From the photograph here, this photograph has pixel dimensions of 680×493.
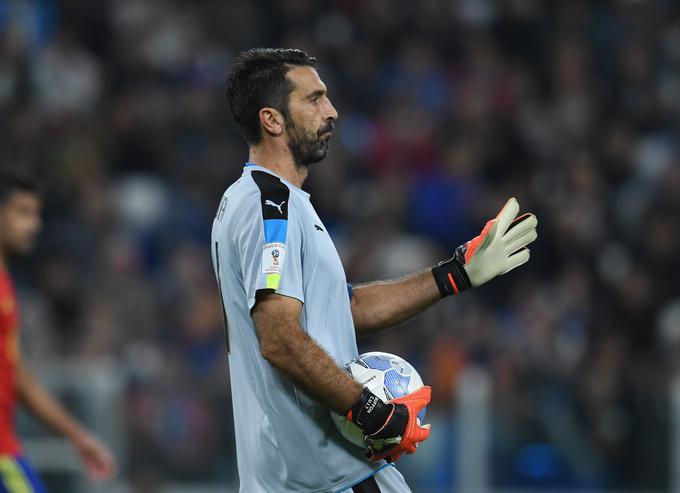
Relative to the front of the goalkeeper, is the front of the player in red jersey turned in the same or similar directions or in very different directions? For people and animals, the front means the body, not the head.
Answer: same or similar directions

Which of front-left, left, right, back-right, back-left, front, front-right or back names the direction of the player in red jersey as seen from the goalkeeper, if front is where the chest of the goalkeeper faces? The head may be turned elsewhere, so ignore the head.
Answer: back-left

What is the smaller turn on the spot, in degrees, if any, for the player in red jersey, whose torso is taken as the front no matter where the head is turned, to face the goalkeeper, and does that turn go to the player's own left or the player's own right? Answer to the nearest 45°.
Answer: approximately 45° to the player's own right

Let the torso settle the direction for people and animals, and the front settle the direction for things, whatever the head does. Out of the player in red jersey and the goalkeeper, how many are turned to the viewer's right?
2

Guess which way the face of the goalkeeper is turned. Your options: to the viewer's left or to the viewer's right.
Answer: to the viewer's right

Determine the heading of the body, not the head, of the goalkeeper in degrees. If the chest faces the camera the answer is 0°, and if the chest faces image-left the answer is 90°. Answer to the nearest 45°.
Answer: approximately 270°
